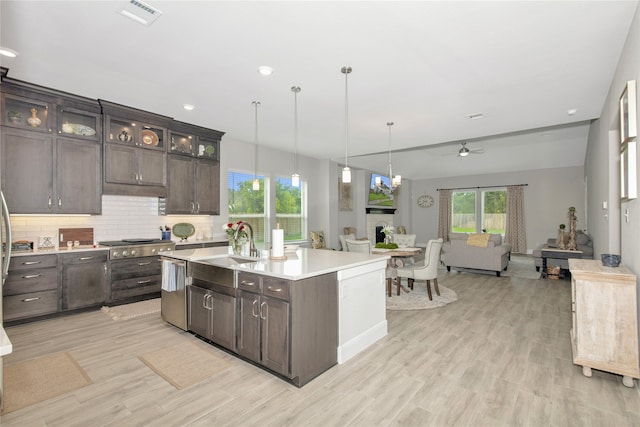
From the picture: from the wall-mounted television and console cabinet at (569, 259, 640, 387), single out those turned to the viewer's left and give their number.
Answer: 1

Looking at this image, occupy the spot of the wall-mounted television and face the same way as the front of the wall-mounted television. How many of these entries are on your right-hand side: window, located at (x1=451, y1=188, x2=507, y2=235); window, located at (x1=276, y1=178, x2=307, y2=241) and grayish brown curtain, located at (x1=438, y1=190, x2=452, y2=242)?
1

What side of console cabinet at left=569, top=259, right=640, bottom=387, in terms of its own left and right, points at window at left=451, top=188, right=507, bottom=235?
right

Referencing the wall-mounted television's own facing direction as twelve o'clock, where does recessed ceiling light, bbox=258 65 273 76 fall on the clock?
The recessed ceiling light is roughly at 2 o'clock from the wall-mounted television.

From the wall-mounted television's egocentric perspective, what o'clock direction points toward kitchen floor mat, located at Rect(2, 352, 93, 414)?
The kitchen floor mat is roughly at 2 o'clock from the wall-mounted television.

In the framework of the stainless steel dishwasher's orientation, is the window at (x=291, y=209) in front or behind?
behind

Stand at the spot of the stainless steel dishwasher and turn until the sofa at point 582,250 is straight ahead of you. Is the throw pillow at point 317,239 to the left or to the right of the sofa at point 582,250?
left

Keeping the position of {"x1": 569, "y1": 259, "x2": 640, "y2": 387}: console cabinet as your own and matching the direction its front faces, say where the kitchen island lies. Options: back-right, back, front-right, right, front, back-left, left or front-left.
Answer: front-left

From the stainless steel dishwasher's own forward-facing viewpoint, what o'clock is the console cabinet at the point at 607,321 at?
The console cabinet is roughly at 9 o'clock from the stainless steel dishwasher.

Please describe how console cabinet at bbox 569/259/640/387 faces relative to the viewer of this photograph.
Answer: facing to the left of the viewer

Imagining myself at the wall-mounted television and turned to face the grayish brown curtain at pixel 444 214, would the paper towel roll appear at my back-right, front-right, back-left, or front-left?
back-right

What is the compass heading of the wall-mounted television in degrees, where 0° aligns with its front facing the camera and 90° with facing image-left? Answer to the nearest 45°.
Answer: approximately 315°
